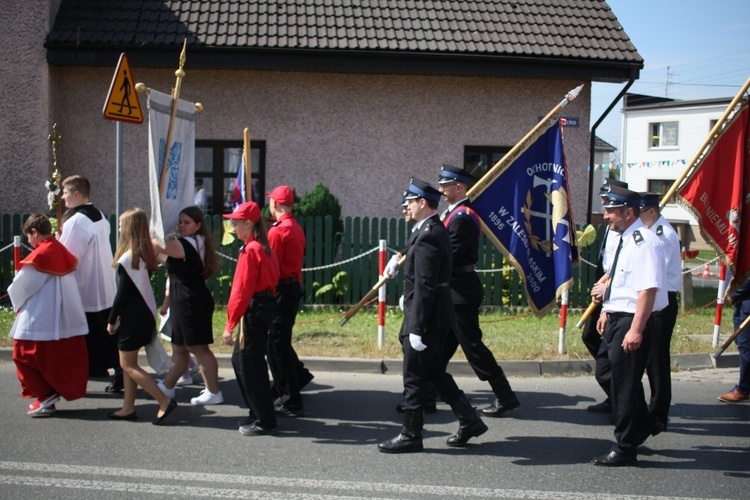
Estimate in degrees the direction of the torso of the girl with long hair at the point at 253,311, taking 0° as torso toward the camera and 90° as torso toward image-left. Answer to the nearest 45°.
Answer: approximately 90°

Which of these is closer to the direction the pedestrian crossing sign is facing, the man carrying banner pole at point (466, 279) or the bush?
the man carrying banner pole

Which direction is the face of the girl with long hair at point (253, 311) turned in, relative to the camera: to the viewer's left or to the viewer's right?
to the viewer's left

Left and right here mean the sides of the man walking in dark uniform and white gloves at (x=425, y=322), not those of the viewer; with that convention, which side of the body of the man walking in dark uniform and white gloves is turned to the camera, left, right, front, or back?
left

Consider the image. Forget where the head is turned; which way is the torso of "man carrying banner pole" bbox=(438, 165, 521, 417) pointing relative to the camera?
to the viewer's left

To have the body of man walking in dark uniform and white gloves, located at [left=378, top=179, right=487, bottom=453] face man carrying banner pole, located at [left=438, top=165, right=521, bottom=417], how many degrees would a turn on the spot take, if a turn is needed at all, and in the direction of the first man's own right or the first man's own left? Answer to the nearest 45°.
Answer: approximately 90° to the first man's own right

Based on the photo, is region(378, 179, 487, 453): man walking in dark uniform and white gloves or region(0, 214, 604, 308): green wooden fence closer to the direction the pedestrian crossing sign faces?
the man walking in dark uniform and white gloves

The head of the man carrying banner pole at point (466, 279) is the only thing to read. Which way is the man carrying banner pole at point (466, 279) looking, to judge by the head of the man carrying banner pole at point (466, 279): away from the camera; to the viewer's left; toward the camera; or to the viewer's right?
to the viewer's left

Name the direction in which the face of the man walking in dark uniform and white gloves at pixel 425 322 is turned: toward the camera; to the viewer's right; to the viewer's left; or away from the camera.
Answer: to the viewer's left

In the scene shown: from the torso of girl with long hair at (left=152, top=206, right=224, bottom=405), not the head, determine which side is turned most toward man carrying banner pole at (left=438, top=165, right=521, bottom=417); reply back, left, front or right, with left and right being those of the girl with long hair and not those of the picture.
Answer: back

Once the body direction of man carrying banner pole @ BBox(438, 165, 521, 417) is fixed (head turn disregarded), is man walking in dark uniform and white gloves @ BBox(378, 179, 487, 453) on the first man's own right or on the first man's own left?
on the first man's own left
